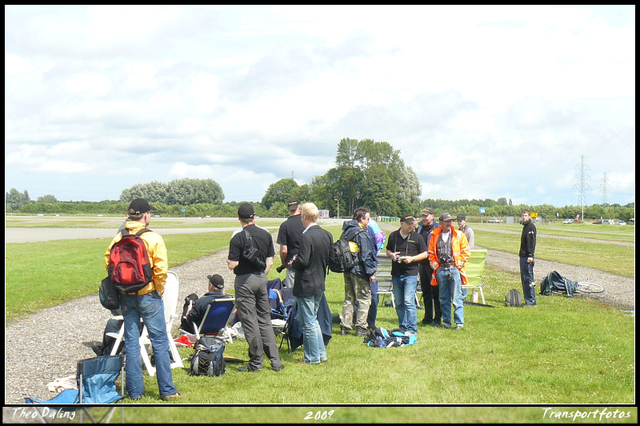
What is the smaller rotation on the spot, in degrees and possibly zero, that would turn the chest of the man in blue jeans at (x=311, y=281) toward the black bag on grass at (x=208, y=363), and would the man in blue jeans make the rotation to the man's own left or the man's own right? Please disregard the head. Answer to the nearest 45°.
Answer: approximately 90° to the man's own left

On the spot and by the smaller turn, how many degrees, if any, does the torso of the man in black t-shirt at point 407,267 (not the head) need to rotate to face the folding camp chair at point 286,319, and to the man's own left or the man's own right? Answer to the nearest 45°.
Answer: approximately 90° to the man's own right

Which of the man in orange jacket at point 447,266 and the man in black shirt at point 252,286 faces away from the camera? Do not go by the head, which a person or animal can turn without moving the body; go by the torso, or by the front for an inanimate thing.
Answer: the man in black shirt

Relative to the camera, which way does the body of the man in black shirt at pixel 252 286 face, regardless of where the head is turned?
away from the camera

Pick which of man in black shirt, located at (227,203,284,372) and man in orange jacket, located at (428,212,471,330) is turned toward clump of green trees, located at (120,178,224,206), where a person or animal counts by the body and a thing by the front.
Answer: the man in black shirt

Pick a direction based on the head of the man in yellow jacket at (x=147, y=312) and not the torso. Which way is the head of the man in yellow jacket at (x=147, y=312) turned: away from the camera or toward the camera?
away from the camera

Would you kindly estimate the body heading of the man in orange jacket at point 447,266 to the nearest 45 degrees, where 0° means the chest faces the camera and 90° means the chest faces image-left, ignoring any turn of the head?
approximately 0°

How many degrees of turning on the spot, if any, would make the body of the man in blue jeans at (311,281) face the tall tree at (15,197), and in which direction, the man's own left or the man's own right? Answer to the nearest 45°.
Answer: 0° — they already face it
